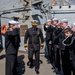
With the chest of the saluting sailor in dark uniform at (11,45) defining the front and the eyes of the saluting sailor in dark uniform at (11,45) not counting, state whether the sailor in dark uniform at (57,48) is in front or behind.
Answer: in front

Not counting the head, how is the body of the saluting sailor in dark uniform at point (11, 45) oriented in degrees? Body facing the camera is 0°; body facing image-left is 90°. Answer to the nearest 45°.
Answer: approximately 270°
